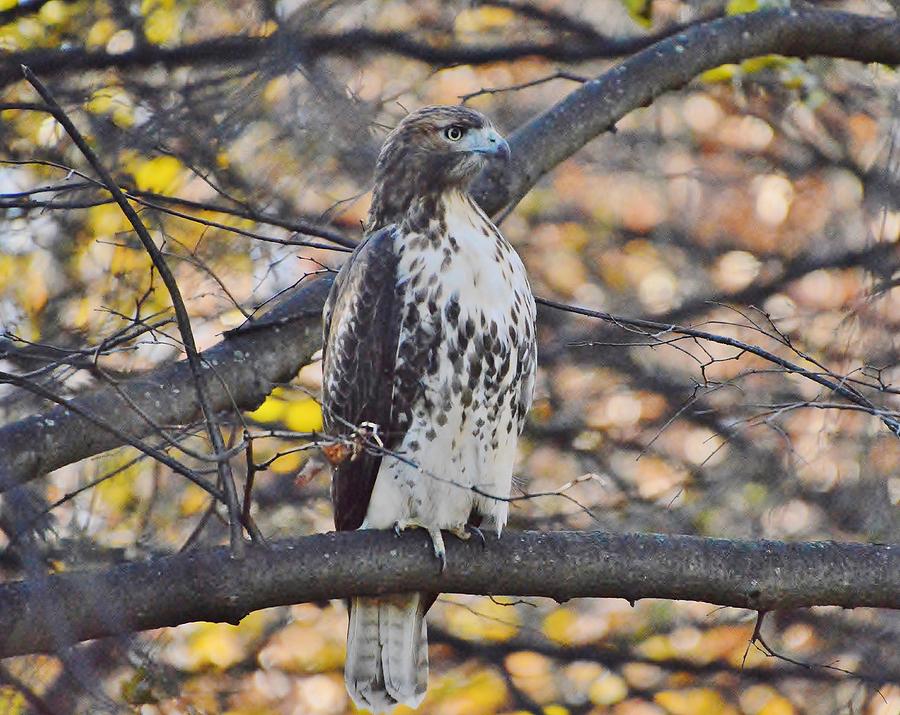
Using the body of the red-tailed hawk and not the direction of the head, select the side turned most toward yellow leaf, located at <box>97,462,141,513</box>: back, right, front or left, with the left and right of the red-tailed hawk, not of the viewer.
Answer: back

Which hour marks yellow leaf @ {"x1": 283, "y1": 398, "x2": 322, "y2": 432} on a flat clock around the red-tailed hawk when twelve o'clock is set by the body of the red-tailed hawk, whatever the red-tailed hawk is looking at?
The yellow leaf is roughly at 7 o'clock from the red-tailed hawk.

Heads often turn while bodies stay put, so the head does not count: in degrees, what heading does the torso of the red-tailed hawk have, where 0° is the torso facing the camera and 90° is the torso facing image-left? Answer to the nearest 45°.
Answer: approximately 315°

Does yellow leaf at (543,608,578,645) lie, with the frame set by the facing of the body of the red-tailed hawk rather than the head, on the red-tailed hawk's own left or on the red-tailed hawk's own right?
on the red-tailed hawk's own left
